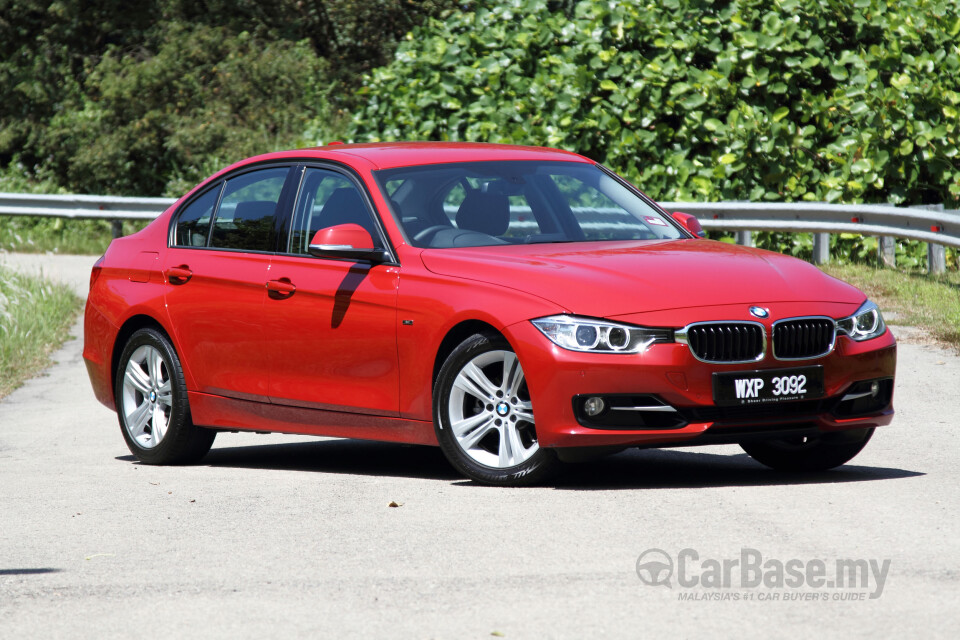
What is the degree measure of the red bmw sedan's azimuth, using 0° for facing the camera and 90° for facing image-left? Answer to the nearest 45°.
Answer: approximately 315°

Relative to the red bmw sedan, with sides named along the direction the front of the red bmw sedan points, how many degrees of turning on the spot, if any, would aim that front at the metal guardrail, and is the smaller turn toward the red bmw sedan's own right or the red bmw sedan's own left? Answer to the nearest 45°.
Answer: approximately 90° to the red bmw sedan's own left
